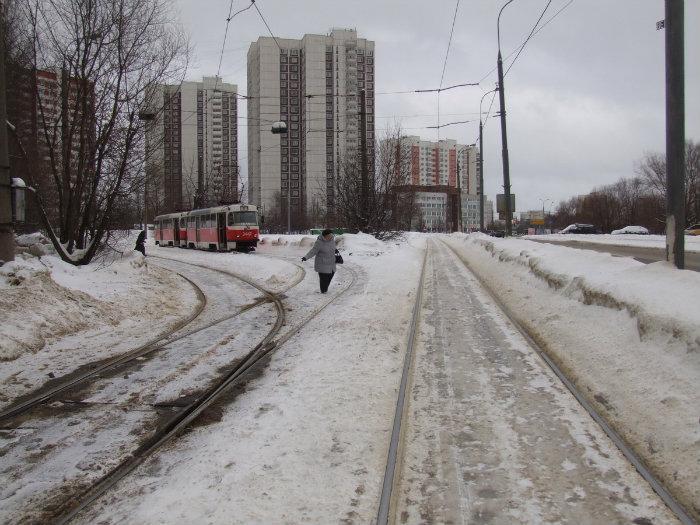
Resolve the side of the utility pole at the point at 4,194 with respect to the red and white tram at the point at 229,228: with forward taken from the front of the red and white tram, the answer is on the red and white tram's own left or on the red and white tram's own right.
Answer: on the red and white tram's own right

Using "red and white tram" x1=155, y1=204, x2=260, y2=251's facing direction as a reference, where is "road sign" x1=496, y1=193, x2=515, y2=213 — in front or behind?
in front

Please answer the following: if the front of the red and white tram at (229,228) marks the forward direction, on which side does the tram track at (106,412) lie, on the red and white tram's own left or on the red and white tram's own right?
on the red and white tram's own right

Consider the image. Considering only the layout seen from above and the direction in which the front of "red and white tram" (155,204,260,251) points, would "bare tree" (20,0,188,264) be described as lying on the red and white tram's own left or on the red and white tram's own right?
on the red and white tram's own right

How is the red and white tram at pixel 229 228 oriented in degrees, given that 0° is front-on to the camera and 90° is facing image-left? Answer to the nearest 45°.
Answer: approximately 315°

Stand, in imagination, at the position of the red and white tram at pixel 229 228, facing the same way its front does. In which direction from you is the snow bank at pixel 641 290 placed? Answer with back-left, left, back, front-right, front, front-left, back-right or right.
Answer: front-right

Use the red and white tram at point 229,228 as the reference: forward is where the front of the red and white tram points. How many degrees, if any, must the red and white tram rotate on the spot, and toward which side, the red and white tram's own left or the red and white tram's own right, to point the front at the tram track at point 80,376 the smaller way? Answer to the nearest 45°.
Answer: approximately 45° to the red and white tram's own right

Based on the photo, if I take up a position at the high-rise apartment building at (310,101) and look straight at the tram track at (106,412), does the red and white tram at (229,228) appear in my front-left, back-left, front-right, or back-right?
front-right
